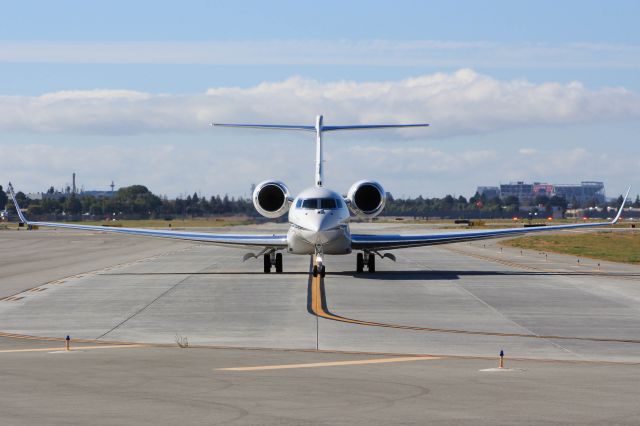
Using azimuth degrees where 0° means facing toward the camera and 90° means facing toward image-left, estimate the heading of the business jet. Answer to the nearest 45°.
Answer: approximately 0°
